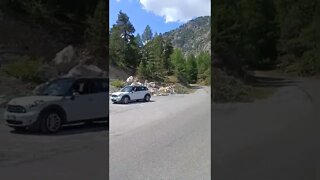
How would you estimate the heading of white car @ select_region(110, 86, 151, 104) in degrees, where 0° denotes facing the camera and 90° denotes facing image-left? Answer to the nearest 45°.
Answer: approximately 45°
